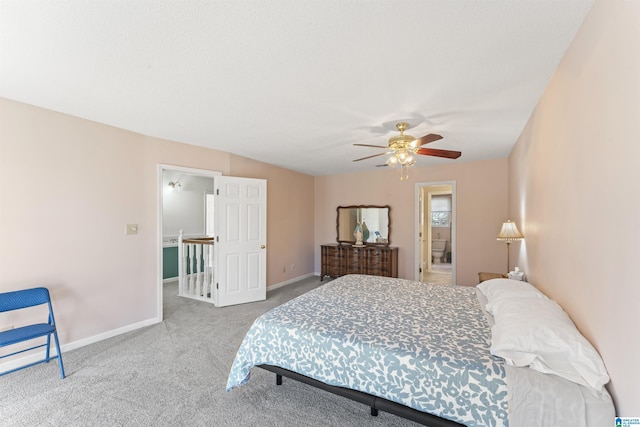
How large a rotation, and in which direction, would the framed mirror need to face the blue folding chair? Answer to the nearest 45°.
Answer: approximately 45° to its right

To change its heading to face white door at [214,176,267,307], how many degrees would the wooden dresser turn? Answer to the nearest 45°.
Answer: approximately 45° to its right

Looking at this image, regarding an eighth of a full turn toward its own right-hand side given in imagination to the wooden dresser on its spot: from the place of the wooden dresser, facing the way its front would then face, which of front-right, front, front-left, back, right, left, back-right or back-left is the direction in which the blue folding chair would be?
front

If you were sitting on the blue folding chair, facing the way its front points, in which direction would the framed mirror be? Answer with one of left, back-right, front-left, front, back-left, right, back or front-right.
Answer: front-left

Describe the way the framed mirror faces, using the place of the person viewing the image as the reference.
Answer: facing the viewer

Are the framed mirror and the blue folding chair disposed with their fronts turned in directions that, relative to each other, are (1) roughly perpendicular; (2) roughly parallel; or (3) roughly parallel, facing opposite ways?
roughly perpendicular

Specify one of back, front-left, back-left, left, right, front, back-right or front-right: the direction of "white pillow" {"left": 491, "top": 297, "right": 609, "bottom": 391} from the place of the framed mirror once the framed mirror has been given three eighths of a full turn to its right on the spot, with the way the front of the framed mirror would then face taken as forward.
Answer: back-left

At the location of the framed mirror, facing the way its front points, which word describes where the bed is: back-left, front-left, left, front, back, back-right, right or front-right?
front

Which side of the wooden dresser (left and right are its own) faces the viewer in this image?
front

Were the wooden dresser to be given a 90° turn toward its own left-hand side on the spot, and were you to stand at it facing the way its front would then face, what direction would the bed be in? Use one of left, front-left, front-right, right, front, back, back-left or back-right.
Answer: right
